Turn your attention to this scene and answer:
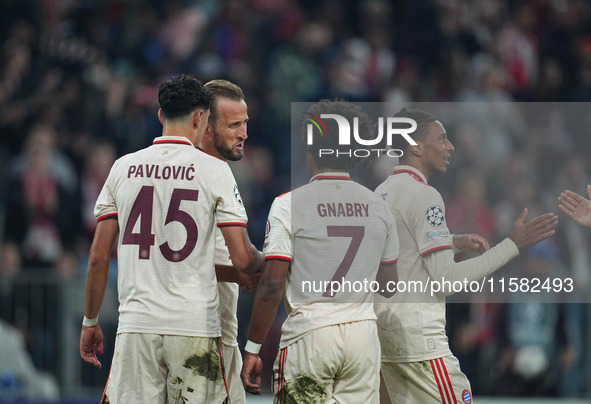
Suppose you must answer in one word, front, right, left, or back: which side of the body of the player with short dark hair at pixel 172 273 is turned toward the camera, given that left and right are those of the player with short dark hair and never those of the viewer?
back

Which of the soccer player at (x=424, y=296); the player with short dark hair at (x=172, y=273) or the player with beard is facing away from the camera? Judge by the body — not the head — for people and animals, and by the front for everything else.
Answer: the player with short dark hair

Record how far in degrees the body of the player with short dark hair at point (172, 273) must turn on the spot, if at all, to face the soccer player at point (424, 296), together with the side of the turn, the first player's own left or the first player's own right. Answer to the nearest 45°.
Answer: approximately 90° to the first player's own right

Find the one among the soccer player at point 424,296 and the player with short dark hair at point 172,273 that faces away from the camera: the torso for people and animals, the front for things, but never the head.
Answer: the player with short dark hair

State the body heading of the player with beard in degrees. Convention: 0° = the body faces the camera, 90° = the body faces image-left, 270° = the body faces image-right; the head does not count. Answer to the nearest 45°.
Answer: approximately 315°

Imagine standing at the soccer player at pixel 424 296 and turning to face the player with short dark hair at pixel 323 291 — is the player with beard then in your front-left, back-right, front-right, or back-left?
front-right

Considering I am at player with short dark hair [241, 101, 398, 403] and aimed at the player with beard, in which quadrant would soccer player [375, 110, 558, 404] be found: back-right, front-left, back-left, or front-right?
back-right

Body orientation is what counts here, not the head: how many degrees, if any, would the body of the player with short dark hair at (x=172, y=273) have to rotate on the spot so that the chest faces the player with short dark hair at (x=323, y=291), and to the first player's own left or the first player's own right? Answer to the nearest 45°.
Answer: approximately 90° to the first player's own right

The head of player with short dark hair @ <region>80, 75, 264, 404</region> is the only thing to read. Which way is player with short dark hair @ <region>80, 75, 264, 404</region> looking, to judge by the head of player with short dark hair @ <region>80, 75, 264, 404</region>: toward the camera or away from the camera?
away from the camera

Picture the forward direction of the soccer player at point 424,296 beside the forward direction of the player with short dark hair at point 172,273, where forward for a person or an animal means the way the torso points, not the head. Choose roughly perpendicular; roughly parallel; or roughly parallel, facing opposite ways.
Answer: roughly perpendicular
